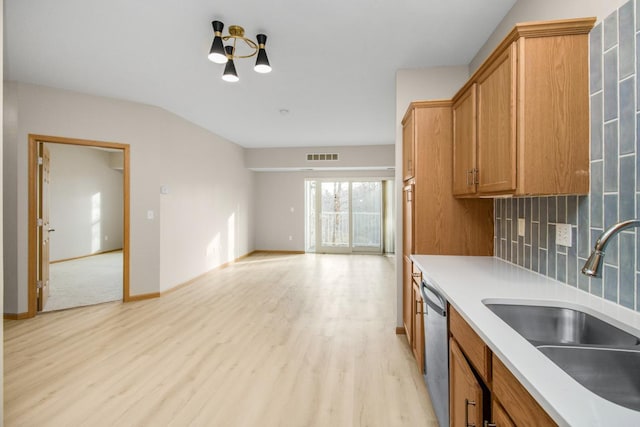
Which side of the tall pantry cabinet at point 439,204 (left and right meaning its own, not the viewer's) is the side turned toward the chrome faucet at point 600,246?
left

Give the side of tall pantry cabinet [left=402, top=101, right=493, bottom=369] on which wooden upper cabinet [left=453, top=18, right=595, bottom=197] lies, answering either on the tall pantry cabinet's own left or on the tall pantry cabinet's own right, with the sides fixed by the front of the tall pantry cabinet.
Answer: on the tall pantry cabinet's own left

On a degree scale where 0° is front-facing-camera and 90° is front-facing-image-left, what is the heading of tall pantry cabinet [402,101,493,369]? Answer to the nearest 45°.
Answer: approximately 90°

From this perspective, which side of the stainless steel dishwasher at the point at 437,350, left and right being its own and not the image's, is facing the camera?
left

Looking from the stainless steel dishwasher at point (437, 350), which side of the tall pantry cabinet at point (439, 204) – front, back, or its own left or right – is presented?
left

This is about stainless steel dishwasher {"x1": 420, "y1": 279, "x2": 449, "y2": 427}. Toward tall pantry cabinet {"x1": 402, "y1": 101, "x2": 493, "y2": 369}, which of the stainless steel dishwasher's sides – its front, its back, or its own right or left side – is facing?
right
